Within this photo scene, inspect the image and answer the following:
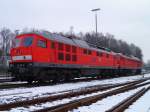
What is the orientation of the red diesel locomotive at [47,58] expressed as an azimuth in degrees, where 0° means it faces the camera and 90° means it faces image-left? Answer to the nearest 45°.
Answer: approximately 45°
